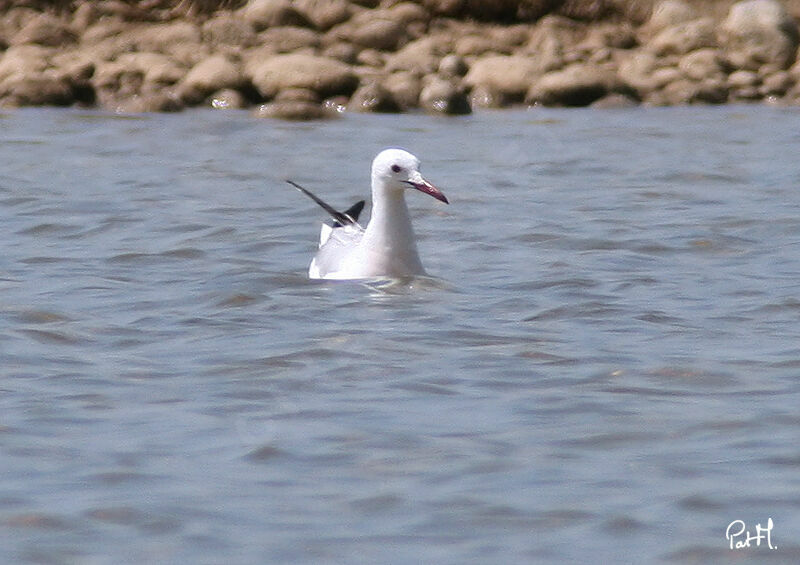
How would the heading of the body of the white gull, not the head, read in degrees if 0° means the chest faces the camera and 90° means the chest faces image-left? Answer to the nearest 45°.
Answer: approximately 315°
